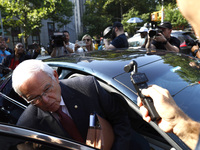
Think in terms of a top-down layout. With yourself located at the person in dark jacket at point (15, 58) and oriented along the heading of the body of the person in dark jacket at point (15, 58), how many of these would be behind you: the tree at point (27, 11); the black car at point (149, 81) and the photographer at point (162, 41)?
1

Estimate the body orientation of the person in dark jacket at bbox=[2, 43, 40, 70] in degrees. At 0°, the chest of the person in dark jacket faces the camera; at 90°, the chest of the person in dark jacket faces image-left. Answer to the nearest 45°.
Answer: approximately 0°

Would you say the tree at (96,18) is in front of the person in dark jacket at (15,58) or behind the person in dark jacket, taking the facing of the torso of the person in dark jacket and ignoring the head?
behind

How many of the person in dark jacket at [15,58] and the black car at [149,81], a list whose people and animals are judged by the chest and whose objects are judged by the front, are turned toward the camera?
1

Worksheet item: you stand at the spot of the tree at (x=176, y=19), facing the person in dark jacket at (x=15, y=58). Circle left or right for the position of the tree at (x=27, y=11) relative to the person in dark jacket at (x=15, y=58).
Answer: right

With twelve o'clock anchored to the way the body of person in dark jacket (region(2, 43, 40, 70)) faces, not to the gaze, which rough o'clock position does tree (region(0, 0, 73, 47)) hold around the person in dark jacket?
The tree is roughly at 6 o'clock from the person in dark jacket.

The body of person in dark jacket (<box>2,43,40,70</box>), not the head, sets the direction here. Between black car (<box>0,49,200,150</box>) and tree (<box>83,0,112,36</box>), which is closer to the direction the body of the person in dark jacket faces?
the black car

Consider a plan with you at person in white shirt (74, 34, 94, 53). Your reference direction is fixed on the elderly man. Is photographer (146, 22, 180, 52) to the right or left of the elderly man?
left

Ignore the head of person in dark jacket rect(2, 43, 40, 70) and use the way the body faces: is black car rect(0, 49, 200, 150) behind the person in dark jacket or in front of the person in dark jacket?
in front

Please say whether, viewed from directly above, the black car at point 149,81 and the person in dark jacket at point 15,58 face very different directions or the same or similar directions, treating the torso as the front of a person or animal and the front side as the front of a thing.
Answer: very different directions
